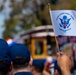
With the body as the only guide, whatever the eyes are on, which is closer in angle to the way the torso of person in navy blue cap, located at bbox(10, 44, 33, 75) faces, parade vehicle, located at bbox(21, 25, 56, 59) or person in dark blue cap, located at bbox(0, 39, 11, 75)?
the parade vehicle

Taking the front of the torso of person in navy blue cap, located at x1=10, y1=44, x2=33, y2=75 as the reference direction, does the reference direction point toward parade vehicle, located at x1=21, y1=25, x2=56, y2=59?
yes

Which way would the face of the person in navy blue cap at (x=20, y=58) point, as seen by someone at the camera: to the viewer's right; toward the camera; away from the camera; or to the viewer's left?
away from the camera

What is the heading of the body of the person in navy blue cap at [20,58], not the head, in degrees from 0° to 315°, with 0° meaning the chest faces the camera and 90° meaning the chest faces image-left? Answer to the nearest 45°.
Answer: approximately 180°

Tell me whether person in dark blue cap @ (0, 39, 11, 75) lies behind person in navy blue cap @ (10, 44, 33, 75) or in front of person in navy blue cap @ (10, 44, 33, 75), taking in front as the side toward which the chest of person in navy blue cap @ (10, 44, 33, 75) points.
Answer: behind

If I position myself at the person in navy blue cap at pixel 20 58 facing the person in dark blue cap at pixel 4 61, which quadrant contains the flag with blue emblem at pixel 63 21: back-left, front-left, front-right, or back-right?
back-left
